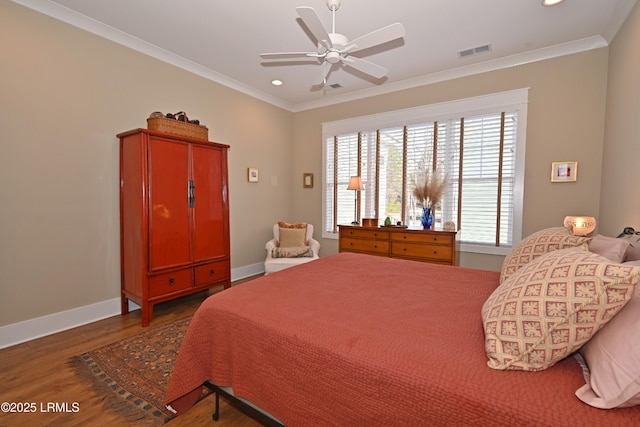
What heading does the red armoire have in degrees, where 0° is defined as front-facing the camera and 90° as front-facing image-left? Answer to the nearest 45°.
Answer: approximately 315°

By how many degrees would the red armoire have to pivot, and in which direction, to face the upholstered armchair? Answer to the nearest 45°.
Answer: approximately 45° to its left

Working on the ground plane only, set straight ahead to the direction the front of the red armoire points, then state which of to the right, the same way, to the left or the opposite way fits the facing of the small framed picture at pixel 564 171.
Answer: to the right

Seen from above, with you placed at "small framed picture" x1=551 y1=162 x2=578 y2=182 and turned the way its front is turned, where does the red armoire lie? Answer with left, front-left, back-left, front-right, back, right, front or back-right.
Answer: front-right

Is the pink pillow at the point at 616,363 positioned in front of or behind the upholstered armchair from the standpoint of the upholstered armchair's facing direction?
in front

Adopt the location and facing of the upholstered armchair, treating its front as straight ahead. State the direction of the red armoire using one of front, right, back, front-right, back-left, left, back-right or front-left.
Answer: front-right

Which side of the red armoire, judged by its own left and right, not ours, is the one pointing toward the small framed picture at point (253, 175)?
left

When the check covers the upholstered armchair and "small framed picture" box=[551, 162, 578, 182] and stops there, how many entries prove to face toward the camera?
2

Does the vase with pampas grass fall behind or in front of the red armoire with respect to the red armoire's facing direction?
in front

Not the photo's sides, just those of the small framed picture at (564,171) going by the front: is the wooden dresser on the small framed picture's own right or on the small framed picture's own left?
on the small framed picture's own right

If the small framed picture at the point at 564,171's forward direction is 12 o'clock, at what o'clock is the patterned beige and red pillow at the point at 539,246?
The patterned beige and red pillow is roughly at 12 o'clock from the small framed picture.

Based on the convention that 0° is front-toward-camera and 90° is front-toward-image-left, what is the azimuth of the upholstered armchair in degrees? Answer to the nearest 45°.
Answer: approximately 0°
